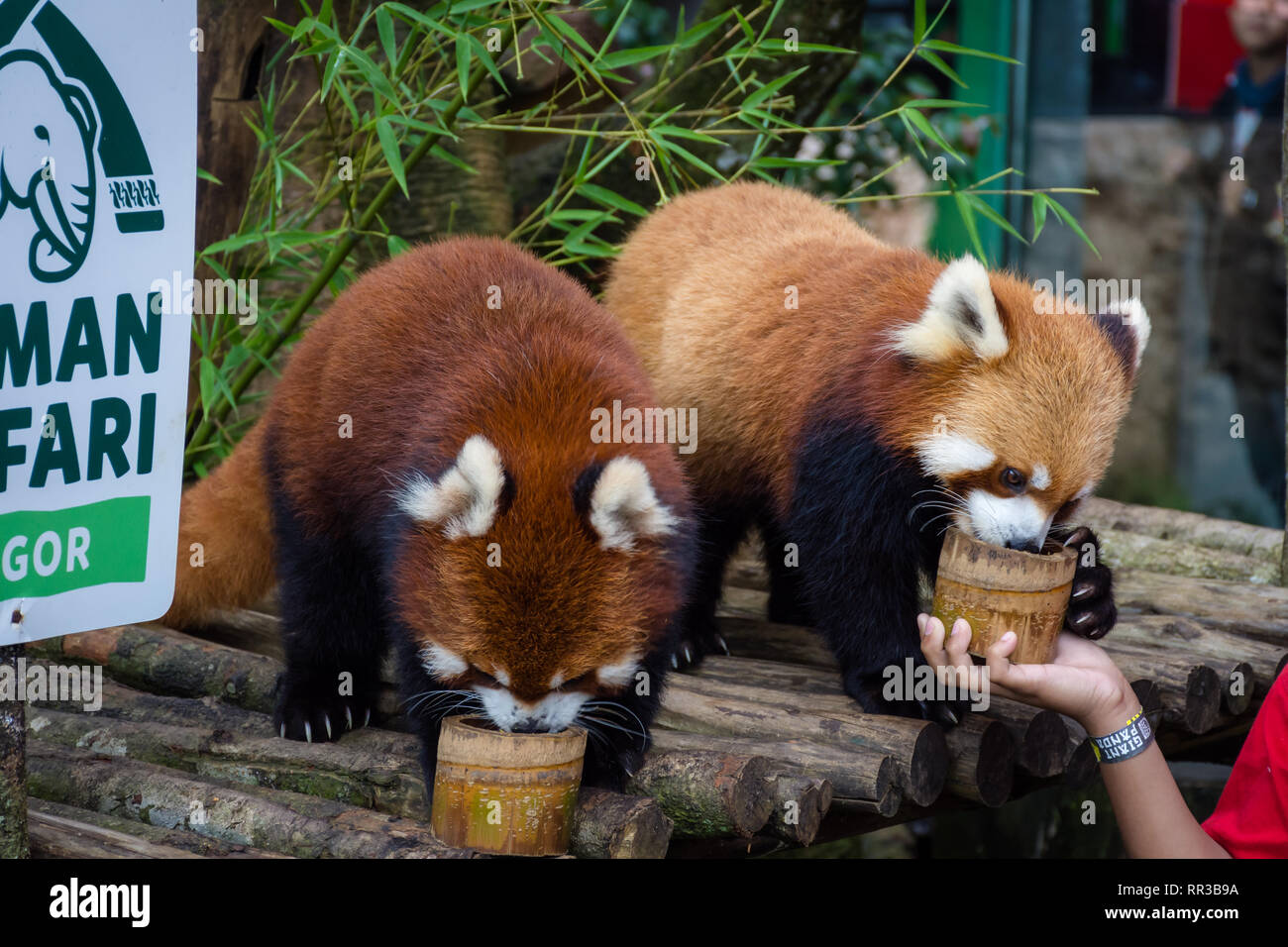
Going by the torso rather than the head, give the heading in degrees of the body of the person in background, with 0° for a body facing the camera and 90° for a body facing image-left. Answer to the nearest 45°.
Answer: approximately 0°

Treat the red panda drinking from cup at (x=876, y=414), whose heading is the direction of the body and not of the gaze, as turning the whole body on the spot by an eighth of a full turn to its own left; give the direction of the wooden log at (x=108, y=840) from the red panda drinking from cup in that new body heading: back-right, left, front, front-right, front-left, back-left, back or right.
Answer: back-right

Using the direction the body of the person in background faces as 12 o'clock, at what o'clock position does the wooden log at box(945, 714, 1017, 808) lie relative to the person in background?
The wooden log is roughly at 12 o'clock from the person in background.

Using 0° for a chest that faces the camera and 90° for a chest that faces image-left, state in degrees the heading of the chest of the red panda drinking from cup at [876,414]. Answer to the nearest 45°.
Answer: approximately 315°

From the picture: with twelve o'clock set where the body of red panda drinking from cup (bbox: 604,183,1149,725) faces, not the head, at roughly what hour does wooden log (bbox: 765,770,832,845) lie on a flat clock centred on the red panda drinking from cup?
The wooden log is roughly at 2 o'clock from the red panda drinking from cup.

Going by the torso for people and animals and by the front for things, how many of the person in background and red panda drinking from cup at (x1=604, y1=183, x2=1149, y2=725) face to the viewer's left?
0
